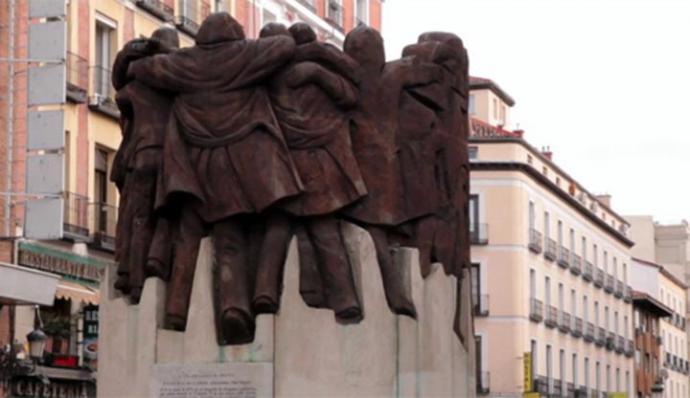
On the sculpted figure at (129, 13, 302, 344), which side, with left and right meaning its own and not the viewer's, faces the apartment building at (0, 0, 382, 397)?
front

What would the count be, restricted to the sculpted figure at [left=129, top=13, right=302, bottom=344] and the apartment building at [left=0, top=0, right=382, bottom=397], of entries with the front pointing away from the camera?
1

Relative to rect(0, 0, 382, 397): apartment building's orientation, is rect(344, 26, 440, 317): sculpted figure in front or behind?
in front

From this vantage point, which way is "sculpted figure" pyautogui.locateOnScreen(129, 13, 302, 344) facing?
away from the camera

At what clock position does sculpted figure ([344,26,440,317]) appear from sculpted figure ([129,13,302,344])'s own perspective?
sculpted figure ([344,26,440,317]) is roughly at 3 o'clock from sculpted figure ([129,13,302,344]).

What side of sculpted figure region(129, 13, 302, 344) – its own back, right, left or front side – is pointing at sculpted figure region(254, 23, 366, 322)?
right

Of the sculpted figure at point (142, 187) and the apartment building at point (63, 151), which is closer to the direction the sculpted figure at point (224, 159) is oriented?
the apartment building

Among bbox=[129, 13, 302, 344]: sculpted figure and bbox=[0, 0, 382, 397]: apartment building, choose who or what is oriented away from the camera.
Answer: the sculpted figure

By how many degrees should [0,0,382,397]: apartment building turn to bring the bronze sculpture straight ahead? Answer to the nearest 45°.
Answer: approximately 45° to its right

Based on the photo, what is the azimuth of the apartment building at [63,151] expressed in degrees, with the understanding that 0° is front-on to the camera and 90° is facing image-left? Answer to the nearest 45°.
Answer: approximately 315°

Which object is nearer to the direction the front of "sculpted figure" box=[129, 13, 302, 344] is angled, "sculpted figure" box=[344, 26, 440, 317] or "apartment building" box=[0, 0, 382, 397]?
the apartment building
